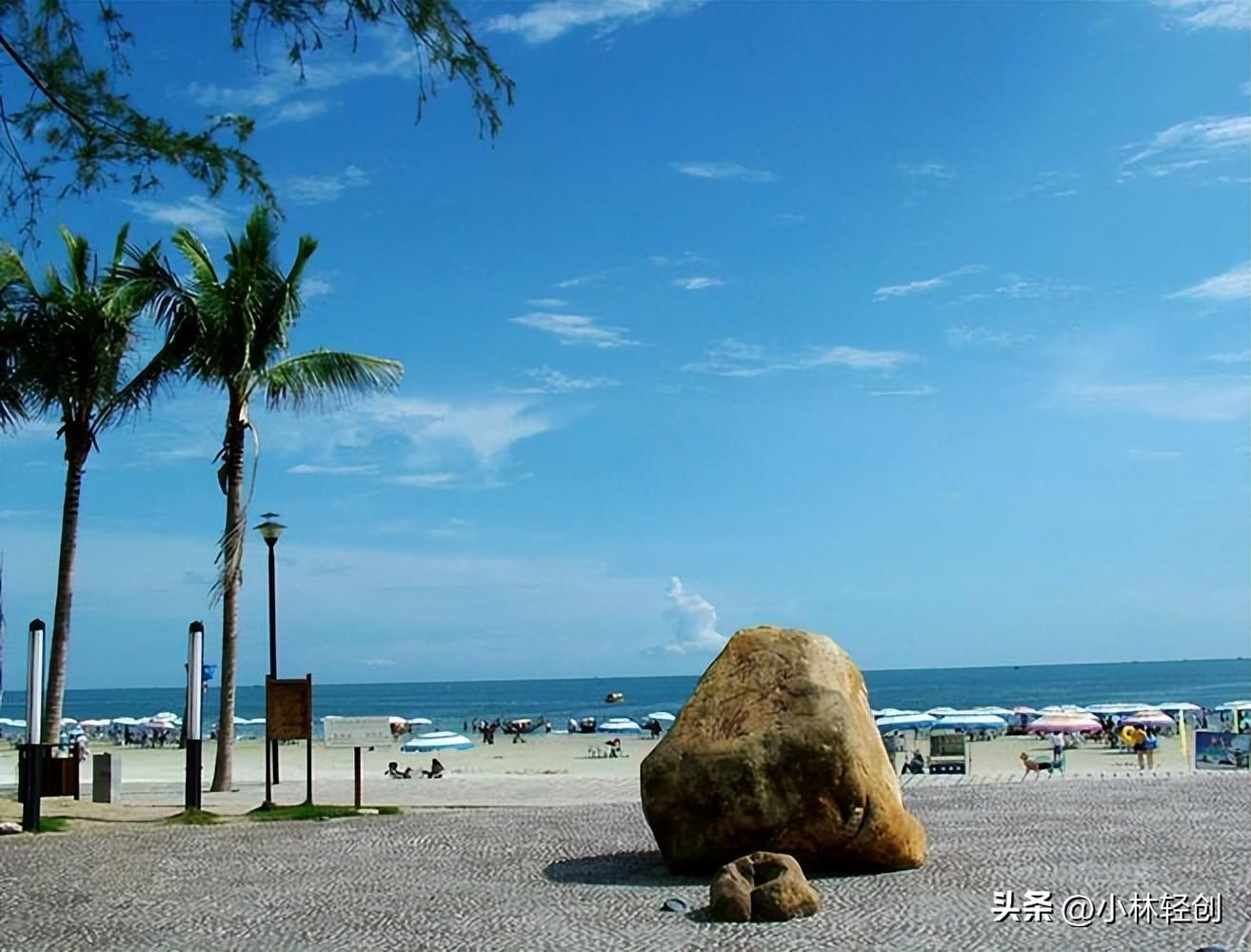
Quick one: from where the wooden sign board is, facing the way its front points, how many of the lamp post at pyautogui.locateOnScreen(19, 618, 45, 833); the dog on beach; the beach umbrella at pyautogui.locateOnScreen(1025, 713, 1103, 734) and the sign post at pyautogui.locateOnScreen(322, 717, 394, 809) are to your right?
1

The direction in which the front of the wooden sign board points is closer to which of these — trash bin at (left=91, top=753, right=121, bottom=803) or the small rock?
the small rock

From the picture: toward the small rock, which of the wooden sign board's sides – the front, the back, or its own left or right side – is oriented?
front

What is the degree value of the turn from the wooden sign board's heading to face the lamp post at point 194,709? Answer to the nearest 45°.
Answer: approximately 135° to its right

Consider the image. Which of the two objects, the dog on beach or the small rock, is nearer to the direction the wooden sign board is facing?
the small rock

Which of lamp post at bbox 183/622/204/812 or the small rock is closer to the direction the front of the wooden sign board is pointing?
the small rock

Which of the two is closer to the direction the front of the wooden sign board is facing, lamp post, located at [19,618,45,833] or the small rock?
the small rock

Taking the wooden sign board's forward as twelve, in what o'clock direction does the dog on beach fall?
The dog on beach is roughly at 8 o'clock from the wooden sign board.

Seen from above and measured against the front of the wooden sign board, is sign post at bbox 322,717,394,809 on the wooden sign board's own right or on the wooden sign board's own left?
on the wooden sign board's own left

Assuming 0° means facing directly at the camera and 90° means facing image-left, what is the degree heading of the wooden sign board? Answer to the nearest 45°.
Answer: approximately 0°

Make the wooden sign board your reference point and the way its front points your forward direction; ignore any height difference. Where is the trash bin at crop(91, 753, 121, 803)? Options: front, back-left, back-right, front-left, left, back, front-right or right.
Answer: back-right
